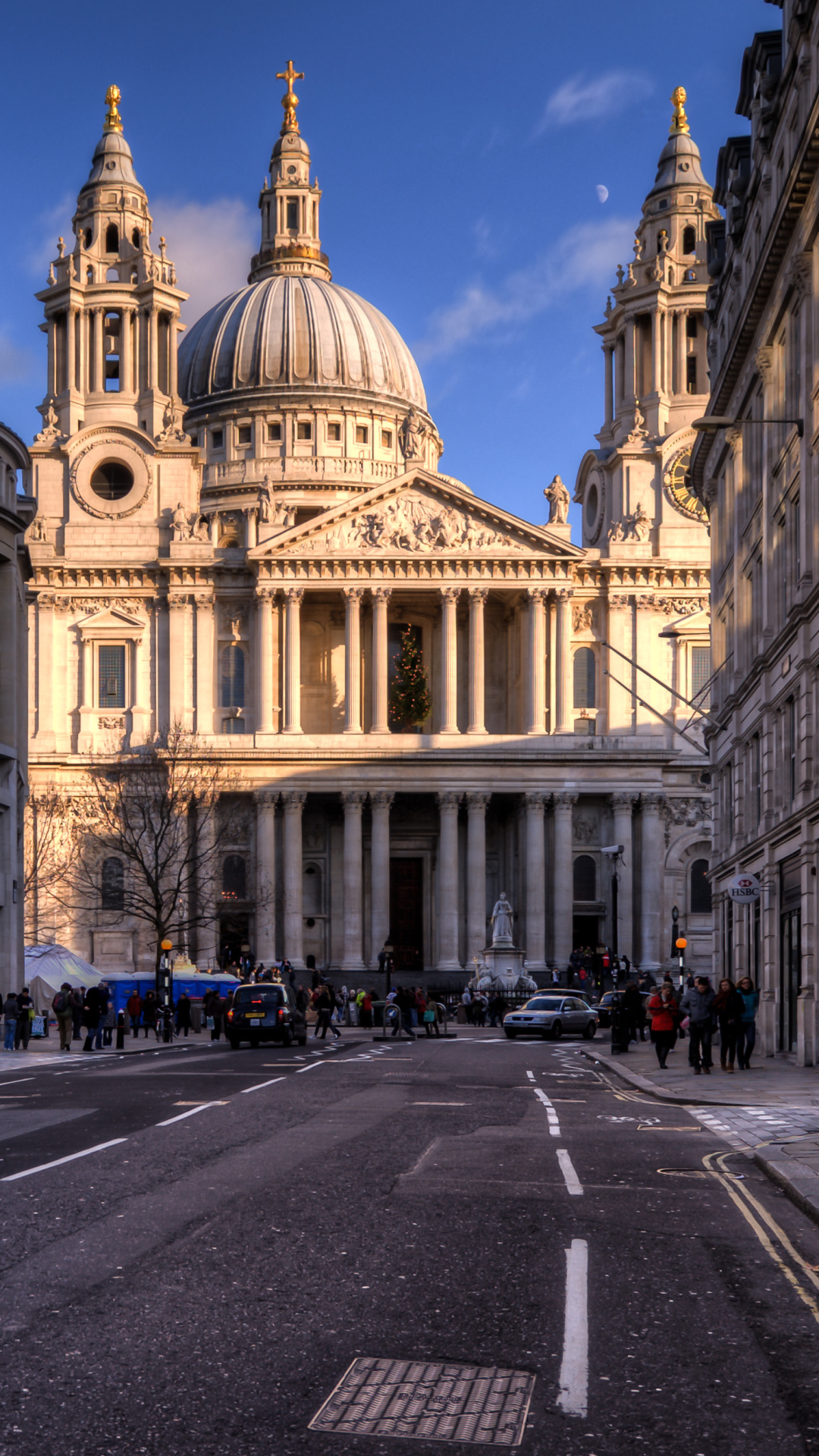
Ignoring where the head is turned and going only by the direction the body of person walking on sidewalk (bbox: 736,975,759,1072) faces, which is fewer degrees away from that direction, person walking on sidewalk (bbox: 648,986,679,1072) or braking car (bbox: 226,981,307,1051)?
the person walking on sidewalk

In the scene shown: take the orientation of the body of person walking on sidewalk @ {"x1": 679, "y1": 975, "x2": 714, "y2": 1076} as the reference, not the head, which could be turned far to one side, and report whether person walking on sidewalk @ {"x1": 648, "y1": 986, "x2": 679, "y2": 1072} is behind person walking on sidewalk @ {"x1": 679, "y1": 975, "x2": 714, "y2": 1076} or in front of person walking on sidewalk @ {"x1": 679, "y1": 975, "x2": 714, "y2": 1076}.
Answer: behind

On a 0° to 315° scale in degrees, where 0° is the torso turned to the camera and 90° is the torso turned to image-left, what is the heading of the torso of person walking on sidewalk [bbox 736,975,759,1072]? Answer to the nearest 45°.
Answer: approximately 0°

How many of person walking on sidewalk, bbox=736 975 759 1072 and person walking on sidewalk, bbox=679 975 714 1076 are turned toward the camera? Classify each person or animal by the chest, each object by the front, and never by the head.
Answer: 2

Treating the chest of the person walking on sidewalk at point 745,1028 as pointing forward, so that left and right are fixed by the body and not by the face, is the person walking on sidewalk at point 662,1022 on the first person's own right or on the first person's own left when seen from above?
on the first person's own right
